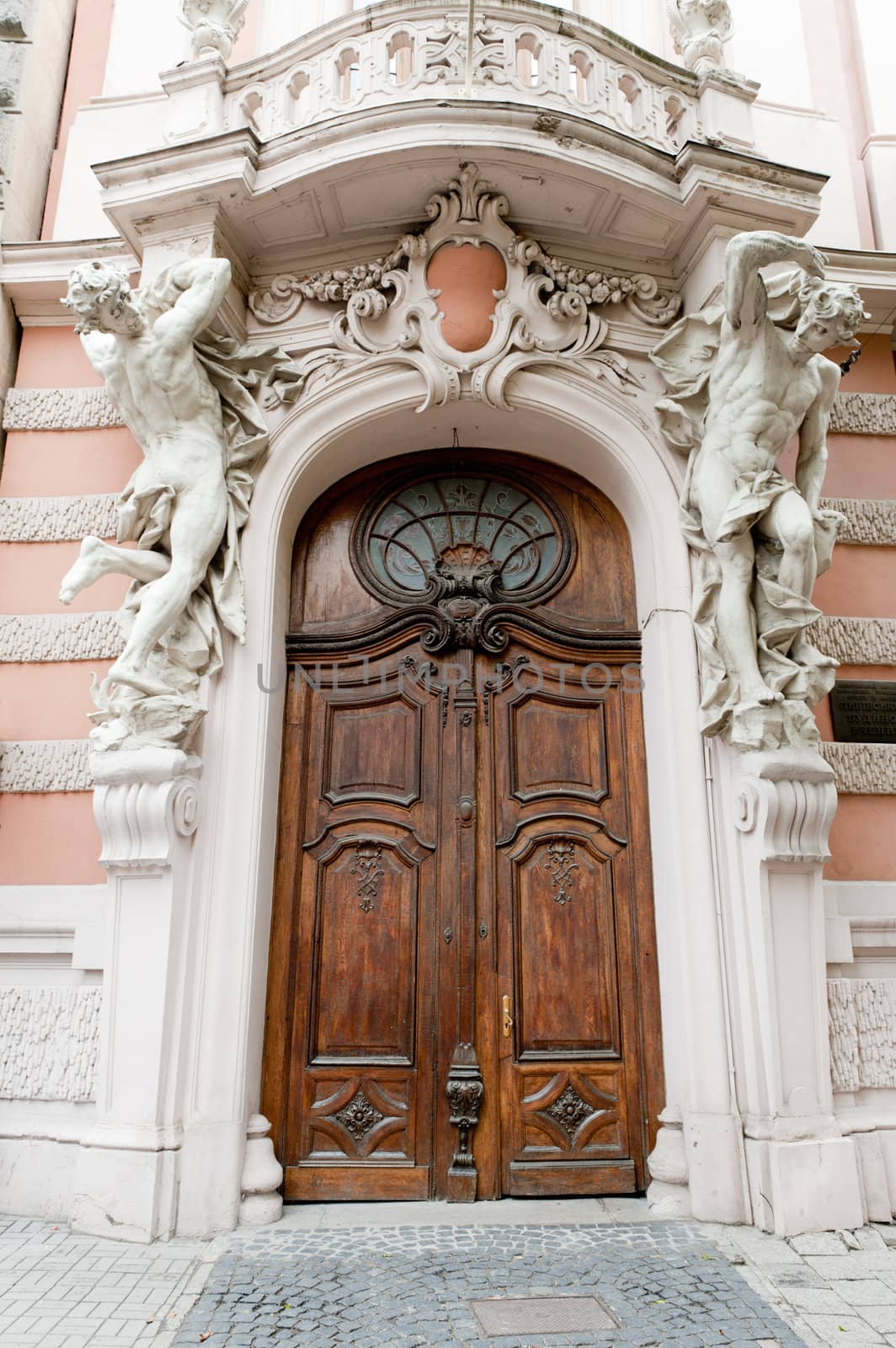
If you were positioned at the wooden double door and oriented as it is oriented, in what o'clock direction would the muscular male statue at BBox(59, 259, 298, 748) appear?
The muscular male statue is roughly at 2 o'clock from the wooden double door.

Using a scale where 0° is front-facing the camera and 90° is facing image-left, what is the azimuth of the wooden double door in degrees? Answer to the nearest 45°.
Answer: approximately 0°

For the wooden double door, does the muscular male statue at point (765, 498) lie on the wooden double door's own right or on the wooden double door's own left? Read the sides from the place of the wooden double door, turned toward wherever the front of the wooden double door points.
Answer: on the wooden double door's own left

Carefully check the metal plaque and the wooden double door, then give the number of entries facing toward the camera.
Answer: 2

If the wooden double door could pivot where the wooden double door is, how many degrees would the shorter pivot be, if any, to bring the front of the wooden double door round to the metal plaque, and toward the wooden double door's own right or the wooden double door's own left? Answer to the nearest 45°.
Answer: approximately 90° to the wooden double door's own left

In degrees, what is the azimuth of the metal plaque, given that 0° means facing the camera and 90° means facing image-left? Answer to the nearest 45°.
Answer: approximately 0°

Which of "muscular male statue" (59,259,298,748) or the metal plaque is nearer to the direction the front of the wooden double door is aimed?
the muscular male statue
